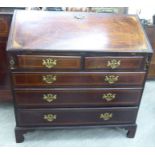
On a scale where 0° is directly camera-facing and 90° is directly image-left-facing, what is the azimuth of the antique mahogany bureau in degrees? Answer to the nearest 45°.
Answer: approximately 0°
